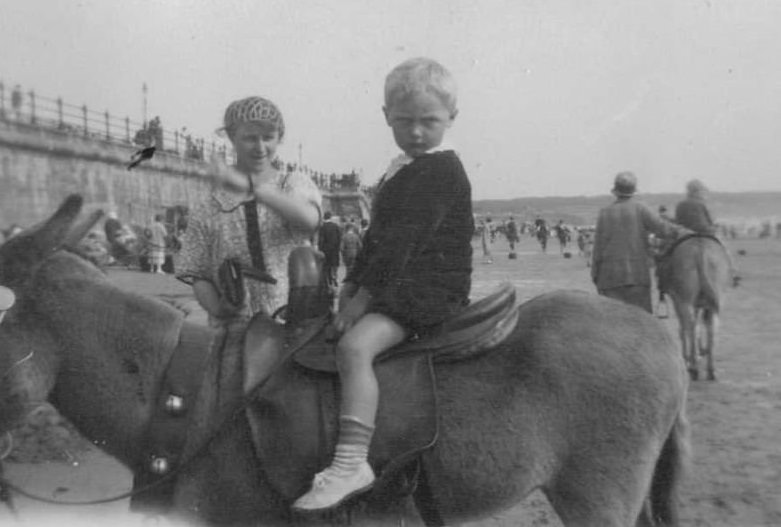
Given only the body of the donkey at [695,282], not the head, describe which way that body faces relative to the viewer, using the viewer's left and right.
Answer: facing away from the viewer

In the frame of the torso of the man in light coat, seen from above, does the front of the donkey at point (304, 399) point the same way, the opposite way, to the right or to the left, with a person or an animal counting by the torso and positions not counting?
to the left

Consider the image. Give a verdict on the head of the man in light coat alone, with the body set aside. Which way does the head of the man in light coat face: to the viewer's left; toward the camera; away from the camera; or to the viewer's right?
away from the camera

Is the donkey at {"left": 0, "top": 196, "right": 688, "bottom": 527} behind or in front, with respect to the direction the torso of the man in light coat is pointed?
behind

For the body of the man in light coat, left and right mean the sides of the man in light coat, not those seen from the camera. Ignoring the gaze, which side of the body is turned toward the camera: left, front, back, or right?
back

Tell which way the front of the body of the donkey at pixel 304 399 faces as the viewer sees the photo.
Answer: to the viewer's left

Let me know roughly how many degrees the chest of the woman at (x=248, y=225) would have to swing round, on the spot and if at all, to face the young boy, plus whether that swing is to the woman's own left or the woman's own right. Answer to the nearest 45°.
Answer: approximately 45° to the woman's own left

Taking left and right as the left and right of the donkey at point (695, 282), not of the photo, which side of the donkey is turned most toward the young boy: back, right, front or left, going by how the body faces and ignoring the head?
back
